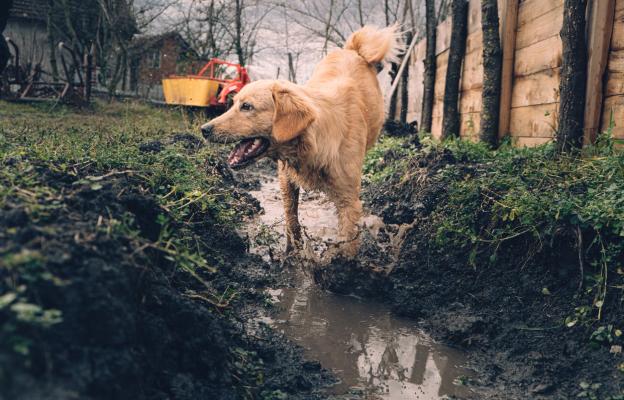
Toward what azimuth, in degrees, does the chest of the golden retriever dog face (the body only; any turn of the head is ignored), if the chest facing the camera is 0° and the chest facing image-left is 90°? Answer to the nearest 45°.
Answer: approximately 45°

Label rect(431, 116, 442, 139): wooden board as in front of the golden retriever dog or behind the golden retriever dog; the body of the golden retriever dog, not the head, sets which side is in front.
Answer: behind

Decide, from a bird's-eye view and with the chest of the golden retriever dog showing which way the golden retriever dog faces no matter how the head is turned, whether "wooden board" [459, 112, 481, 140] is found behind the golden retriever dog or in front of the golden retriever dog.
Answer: behind

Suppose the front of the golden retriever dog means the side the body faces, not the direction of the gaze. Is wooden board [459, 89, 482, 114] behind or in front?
behind

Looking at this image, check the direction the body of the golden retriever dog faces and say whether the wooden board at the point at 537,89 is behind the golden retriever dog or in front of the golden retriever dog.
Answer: behind

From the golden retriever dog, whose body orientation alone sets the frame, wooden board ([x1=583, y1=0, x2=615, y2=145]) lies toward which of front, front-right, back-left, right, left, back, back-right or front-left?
back-left

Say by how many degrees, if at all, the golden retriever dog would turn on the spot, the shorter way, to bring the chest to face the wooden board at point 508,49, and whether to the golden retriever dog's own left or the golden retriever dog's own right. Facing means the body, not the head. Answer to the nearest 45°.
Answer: approximately 180°

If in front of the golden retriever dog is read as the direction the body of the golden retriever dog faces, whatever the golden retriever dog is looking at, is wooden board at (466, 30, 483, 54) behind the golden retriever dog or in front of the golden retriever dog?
behind

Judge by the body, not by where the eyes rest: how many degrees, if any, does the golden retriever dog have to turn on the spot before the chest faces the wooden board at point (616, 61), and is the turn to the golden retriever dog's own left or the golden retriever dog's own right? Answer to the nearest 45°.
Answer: approximately 135° to the golden retriever dog's own left
